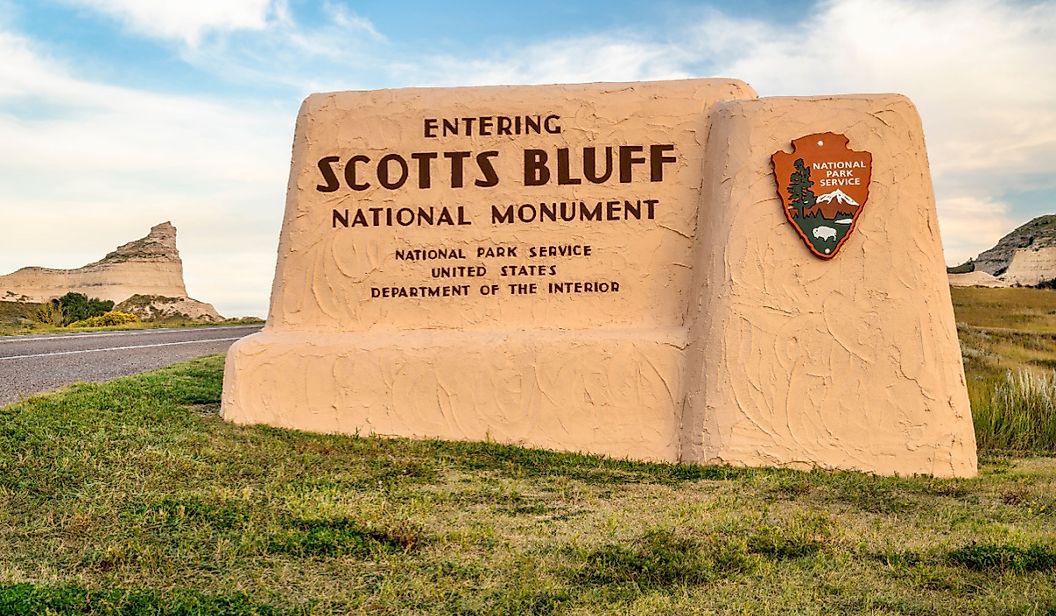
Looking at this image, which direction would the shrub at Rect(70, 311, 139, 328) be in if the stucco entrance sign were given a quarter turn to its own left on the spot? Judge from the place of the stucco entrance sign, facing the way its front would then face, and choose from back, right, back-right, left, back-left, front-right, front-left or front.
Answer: back-left

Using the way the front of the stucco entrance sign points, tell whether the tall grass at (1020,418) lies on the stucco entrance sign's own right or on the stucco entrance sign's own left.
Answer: on the stucco entrance sign's own left

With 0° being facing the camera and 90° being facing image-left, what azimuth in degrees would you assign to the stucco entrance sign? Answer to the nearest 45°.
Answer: approximately 0°

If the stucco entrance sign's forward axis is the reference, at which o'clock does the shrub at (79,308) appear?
The shrub is roughly at 5 o'clock from the stucco entrance sign.
